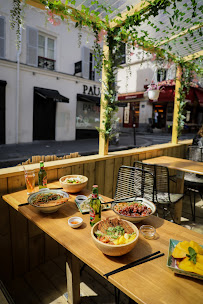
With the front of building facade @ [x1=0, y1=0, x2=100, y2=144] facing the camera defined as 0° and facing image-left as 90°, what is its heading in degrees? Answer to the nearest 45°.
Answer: approximately 315°

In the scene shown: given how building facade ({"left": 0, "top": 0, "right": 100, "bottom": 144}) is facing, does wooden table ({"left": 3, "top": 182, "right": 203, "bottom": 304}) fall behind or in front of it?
in front

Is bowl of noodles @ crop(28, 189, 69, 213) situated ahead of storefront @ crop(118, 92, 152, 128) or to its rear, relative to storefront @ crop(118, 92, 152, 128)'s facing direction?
ahead

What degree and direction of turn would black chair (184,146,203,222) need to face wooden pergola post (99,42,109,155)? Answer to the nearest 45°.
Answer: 0° — it already faces it

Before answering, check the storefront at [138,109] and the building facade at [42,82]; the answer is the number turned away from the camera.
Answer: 0

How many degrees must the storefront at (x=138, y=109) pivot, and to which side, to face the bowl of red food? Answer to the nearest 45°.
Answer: approximately 45° to its left

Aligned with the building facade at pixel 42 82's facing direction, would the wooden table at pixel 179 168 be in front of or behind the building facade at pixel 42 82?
in front

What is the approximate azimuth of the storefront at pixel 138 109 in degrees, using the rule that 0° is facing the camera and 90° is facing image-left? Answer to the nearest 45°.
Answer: approximately 45°
